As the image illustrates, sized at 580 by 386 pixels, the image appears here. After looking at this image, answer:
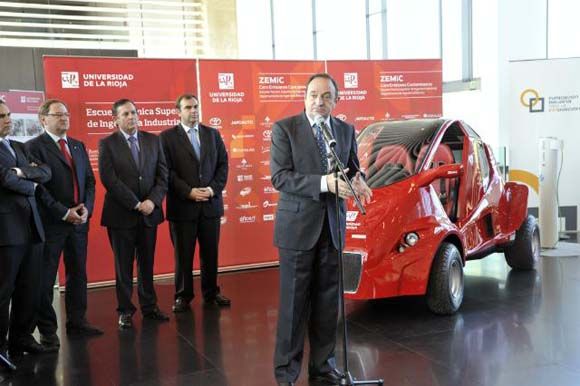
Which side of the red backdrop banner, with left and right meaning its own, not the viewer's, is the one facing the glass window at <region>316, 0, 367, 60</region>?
back

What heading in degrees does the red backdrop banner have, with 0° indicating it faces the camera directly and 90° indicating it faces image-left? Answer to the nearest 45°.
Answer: approximately 0°

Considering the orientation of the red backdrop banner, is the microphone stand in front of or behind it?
in front

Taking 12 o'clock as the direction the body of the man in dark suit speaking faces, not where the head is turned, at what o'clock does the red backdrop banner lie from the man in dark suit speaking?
The red backdrop banner is roughly at 7 o'clock from the man in dark suit speaking.

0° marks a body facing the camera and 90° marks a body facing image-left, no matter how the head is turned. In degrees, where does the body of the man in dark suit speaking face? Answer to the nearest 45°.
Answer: approximately 315°

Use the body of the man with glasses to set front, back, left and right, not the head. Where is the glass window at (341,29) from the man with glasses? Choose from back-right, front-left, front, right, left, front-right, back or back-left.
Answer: left

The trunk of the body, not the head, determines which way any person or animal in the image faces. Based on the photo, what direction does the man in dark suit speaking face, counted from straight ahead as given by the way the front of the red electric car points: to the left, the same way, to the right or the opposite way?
to the left

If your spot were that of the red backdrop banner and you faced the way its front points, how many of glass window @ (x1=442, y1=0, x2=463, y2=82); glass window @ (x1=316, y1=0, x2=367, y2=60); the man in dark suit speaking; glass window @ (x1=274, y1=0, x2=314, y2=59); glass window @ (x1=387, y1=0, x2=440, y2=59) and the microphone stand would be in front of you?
2

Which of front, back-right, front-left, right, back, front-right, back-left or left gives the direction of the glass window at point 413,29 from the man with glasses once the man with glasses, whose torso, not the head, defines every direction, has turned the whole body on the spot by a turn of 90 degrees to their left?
front

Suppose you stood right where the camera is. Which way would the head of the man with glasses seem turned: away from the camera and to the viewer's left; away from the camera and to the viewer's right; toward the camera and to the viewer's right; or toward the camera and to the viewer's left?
toward the camera and to the viewer's right

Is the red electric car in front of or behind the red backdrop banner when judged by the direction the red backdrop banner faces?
in front

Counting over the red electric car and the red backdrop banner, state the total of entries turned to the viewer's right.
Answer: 0

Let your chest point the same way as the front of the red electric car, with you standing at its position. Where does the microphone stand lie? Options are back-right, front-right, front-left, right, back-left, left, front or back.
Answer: front-left
